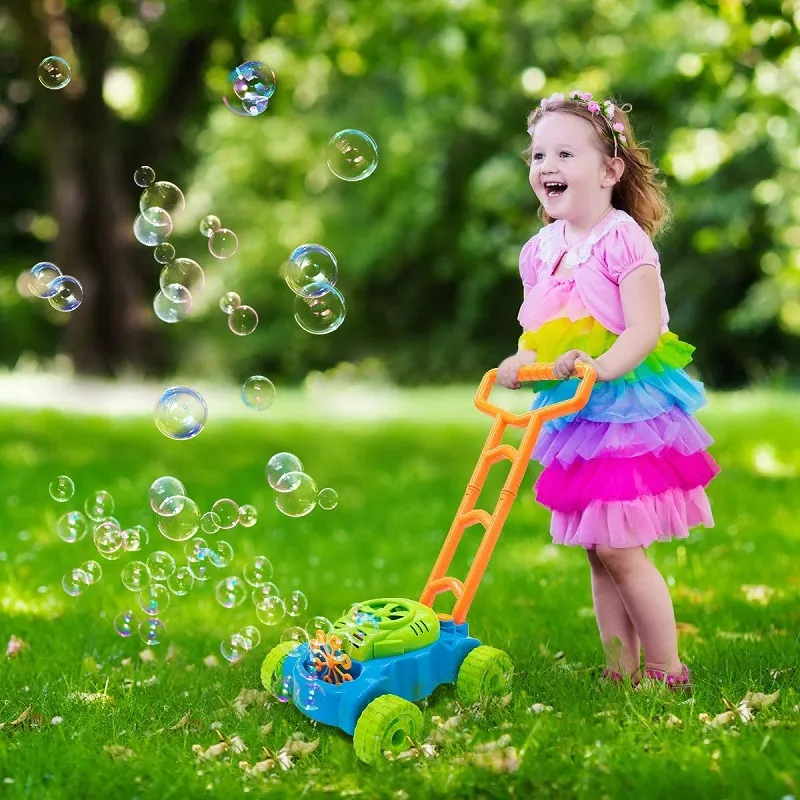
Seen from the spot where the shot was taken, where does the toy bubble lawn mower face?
facing the viewer and to the left of the viewer

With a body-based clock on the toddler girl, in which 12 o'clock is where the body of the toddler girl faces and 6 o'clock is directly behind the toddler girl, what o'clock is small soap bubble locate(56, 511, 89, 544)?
The small soap bubble is roughly at 2 o'clock from the toddler girl.

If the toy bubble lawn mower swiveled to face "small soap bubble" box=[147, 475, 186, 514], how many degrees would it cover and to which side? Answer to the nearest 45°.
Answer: approximately 90° to its right

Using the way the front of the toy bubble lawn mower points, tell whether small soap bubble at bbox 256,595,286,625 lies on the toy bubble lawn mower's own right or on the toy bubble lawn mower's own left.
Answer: on the toy bubble lawn mower's own right

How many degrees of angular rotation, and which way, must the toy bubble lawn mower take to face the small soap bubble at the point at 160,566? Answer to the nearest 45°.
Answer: approximately 90° to its right

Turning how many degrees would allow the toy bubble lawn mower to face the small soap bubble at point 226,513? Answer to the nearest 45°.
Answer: approximately 90° to its right

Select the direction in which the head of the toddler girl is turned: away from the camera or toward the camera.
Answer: toward the camera

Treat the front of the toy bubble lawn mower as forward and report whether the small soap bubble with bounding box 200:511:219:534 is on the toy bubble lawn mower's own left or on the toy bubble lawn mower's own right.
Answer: on the toy bubble lawn mower's own right

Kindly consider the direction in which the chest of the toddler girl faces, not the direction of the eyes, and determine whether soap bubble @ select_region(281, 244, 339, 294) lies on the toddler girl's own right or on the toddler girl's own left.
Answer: on the toddler girl's own right

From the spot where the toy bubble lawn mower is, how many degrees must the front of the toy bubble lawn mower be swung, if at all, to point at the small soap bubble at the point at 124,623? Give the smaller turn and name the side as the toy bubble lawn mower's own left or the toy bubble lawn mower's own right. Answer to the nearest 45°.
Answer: approximately 90° to the toy bubble lawn mower's own right

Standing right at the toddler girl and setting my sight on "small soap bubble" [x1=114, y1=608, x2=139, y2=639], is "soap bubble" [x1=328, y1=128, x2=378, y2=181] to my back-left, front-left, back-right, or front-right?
front-right

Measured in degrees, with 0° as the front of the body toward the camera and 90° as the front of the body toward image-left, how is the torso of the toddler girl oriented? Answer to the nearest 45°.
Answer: approximately 45°

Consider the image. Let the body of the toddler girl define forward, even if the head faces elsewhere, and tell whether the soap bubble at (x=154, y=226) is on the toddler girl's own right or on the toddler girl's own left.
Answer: on the toddler girl's own right
